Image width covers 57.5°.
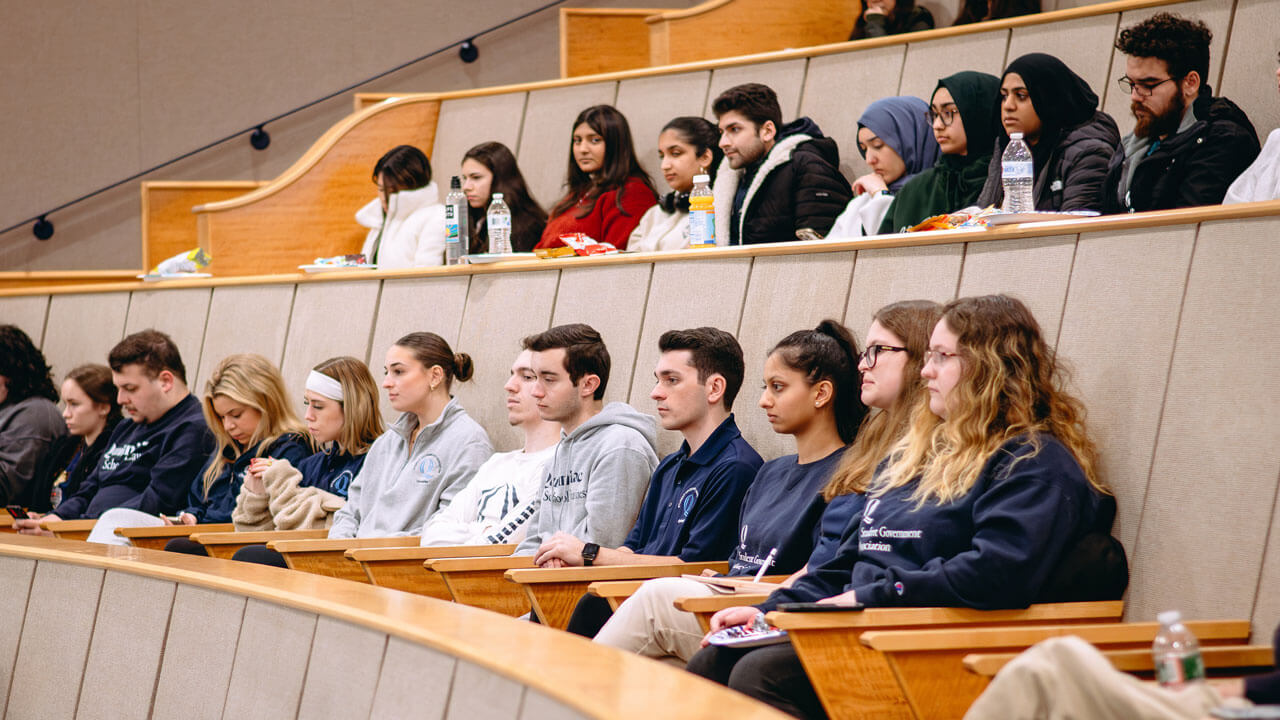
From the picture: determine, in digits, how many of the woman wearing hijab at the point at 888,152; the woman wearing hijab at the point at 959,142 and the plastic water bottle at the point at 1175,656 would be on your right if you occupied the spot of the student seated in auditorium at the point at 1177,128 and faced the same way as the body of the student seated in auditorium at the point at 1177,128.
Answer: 2

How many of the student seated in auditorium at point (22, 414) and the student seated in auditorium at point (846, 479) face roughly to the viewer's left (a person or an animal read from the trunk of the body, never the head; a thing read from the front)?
2

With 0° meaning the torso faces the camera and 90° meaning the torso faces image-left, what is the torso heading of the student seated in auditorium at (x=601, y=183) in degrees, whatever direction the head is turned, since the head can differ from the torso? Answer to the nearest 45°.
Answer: approximately 45°

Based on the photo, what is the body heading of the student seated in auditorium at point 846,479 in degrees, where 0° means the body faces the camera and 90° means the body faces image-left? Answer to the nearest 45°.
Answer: approximately 90°

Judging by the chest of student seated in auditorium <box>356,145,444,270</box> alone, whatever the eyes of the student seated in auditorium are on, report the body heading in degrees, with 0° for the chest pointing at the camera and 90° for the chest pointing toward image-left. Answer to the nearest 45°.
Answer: approximately 45°

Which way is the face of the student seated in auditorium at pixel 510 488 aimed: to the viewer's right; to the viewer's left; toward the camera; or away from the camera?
to the viewer's left
